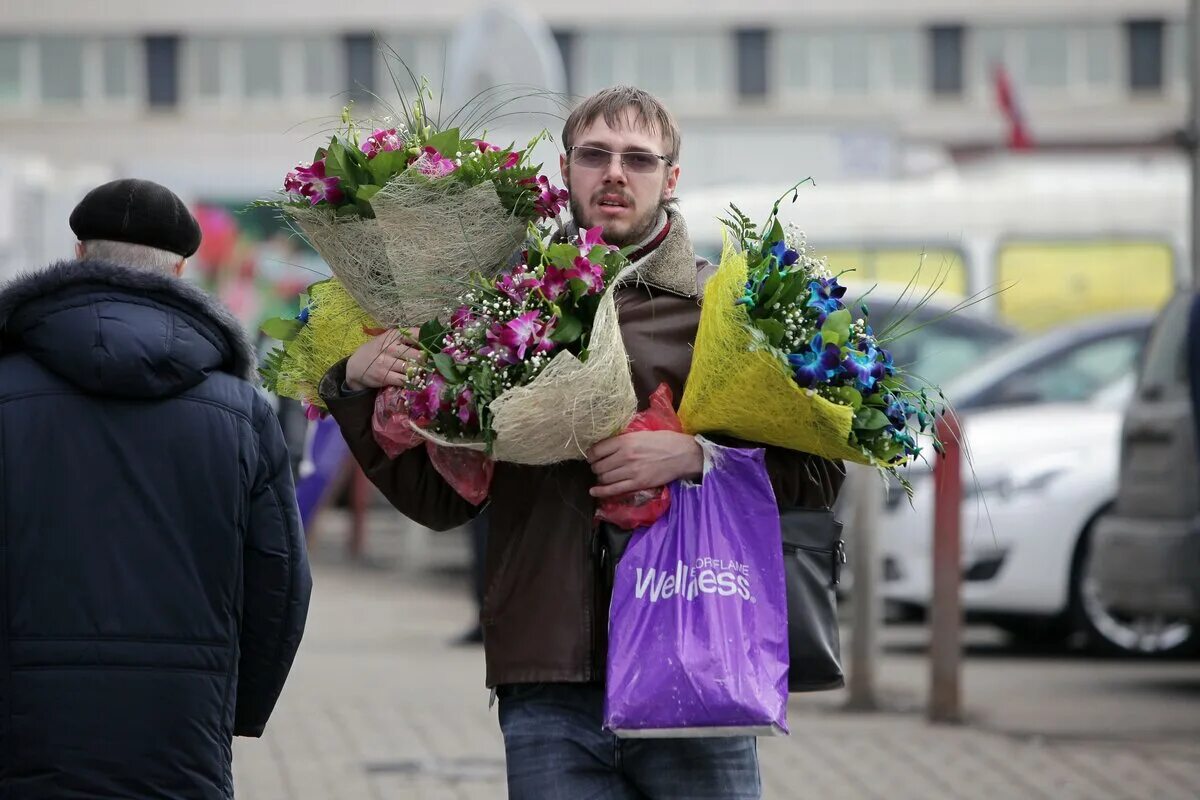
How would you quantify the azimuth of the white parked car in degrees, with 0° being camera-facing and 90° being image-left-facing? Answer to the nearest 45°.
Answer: approximately 45°

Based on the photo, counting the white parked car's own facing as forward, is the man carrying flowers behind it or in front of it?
in front

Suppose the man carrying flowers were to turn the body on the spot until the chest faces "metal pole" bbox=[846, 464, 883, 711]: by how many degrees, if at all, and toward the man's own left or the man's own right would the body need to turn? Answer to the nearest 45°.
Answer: approximately 180°
